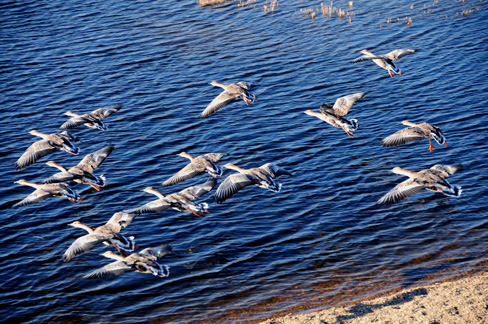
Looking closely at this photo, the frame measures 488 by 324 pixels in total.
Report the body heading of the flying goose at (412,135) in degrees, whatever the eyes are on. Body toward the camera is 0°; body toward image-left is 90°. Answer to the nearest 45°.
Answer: approximately 135°

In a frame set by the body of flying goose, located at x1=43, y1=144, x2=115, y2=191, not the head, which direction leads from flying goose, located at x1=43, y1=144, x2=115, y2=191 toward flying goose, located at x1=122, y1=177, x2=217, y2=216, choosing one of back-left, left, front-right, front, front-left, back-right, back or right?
back

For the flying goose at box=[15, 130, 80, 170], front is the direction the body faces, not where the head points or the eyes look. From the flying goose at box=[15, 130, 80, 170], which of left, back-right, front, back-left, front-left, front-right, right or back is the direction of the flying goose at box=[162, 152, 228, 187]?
back

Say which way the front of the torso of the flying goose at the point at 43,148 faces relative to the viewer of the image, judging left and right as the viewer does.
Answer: facing away from the viewer and to the left of the viewer

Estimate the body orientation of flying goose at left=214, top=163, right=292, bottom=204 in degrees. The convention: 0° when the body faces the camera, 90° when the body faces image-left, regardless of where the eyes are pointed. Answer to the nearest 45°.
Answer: approximately 135°

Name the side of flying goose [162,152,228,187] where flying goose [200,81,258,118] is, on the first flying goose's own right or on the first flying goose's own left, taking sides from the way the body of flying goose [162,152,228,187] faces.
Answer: on the first flying goose's own right

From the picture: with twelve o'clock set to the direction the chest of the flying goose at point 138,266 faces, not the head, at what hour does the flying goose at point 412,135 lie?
the flying goose at point 412,135 is roughly at 4 o'clock from the flying goose at point 138,266.
